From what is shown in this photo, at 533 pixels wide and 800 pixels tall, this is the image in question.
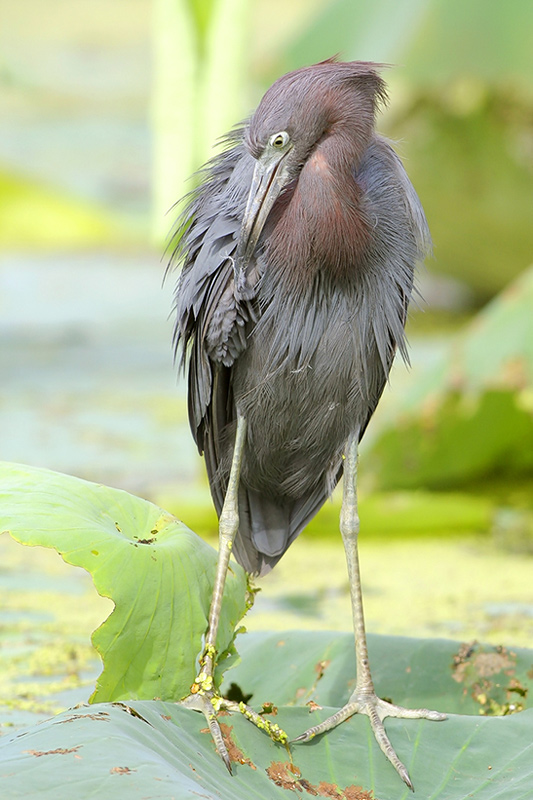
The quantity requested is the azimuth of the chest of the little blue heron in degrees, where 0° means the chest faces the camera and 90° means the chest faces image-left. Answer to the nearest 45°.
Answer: approximately 0°

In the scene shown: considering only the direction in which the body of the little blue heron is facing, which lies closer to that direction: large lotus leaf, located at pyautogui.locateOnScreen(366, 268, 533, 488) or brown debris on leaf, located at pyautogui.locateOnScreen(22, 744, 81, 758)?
the brown debris on leaf

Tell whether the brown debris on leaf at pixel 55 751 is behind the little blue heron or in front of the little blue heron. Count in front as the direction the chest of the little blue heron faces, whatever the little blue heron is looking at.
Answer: in front

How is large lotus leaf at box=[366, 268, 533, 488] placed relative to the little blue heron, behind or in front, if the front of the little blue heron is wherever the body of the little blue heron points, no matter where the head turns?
behind

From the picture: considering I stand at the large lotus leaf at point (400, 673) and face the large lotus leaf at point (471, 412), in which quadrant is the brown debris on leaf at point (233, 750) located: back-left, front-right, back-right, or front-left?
back-left
